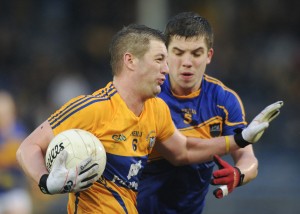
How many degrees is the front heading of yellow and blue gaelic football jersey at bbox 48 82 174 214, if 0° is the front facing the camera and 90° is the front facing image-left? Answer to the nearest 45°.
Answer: approximately 315°
